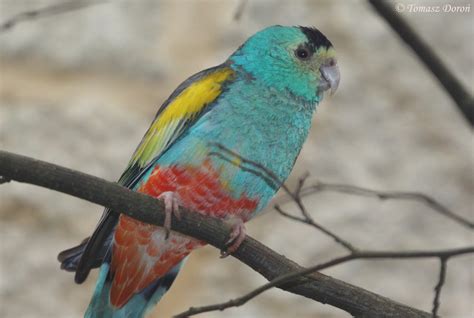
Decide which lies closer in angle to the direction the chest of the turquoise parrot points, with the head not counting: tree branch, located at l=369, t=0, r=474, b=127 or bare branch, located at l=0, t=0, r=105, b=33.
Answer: the tree branch

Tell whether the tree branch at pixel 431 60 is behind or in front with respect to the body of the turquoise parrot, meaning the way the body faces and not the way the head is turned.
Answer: in front

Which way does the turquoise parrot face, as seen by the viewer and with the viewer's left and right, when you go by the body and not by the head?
facing the viewer and to the right of the viewer
